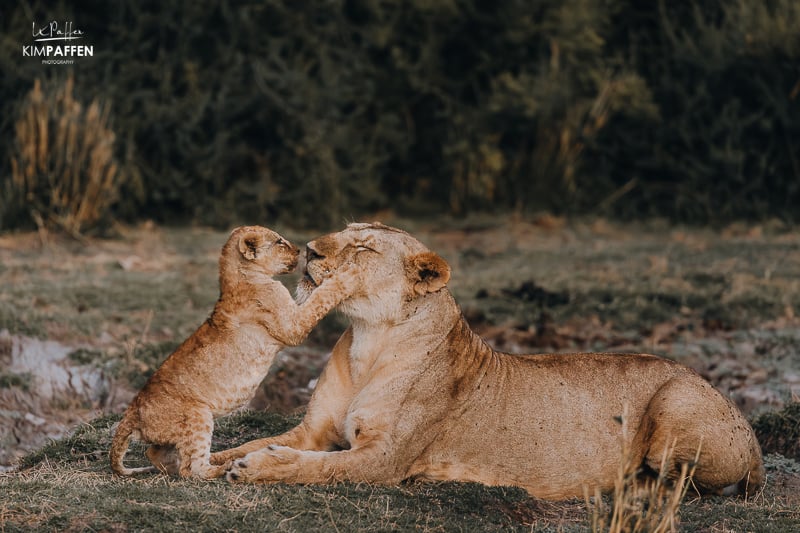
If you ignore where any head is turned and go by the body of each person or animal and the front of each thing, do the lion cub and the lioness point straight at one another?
yes

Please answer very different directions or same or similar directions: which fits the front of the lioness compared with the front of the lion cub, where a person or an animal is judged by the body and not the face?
very different directions

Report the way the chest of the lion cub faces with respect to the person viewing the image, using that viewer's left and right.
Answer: facing to the right of the viewer

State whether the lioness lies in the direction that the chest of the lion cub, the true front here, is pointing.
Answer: yes

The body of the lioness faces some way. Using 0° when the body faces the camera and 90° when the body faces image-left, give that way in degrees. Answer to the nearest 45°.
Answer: approximately 90°

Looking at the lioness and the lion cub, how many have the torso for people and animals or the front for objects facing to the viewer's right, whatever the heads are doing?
1

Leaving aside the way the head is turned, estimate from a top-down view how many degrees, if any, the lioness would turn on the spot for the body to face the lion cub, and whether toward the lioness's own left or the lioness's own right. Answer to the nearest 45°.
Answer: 0° — it already faces it
